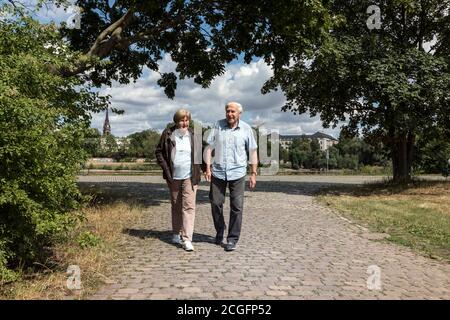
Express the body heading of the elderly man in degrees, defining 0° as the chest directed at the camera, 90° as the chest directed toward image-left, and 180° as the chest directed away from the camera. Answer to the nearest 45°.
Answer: approximately 0°

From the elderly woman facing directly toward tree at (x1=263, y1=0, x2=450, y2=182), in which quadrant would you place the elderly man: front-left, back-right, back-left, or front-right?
front-right

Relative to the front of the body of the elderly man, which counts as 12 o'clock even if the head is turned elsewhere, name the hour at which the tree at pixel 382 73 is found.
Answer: The tree is roughly at 7 o'clock from the elderly man.

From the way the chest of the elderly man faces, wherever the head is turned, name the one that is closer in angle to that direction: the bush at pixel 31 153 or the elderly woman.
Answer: the bush

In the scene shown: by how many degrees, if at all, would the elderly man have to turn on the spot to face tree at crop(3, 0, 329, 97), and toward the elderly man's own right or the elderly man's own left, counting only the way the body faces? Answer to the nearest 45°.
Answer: approximately 180°

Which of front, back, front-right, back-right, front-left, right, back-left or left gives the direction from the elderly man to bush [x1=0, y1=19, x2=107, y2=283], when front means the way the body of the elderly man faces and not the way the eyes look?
front-right

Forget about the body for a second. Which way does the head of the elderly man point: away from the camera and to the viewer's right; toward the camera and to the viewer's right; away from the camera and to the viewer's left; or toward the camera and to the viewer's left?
toward the camera and to the viewer's left

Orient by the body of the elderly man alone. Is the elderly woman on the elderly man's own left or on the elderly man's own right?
on the elderly man's own right
